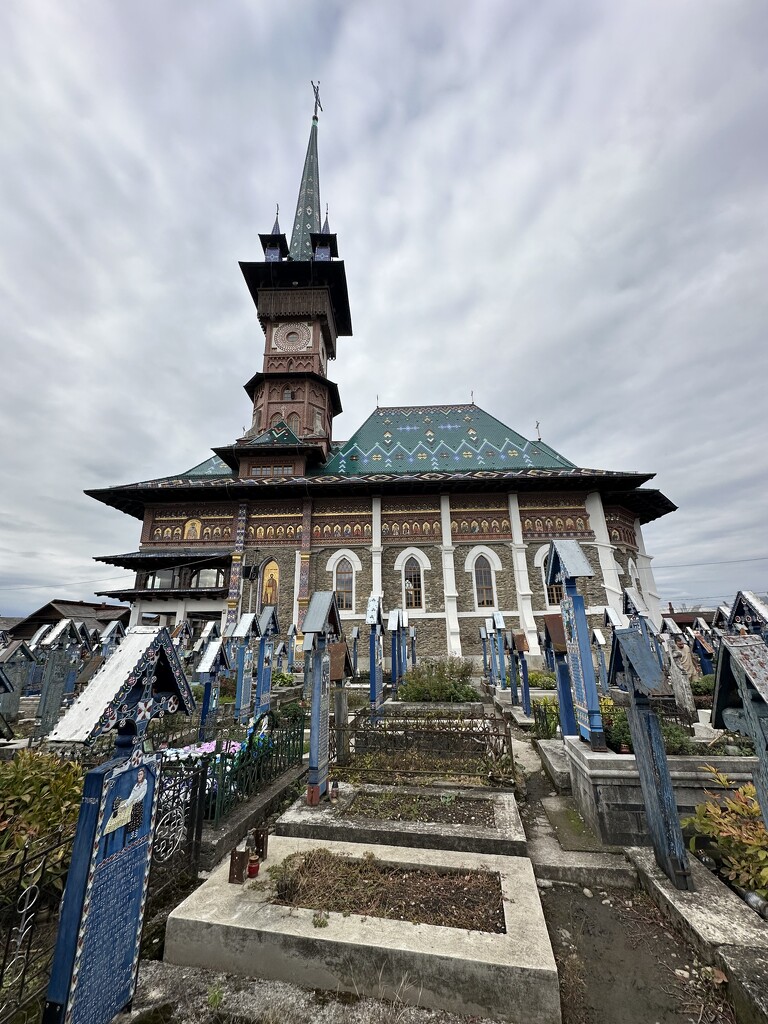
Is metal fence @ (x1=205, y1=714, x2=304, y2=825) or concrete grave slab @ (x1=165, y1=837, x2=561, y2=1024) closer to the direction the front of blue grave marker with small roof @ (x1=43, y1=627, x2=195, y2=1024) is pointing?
the concrete grave slab

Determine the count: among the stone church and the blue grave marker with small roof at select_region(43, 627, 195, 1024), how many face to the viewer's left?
1

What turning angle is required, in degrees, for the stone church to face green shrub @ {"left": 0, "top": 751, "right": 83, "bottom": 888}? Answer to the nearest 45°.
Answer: approximately 90° to its left

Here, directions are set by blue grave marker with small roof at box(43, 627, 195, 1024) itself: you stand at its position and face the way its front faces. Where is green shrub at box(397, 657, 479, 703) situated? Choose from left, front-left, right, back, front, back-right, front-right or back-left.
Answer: left

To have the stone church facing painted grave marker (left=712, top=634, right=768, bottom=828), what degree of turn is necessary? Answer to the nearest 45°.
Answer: approximately 90° to its left

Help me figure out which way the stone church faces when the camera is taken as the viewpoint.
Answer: facing to the left of the viewer

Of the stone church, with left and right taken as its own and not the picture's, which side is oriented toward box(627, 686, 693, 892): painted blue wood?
left

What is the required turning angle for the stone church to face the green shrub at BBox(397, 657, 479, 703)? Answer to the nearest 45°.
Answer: approximately 90° to its left

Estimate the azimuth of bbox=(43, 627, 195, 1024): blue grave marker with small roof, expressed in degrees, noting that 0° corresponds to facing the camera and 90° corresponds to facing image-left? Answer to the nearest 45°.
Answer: approximately 315°

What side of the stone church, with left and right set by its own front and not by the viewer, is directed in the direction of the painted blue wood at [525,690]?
left

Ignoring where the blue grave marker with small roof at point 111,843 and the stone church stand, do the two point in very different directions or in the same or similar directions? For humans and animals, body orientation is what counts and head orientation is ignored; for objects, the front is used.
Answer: very different directions
